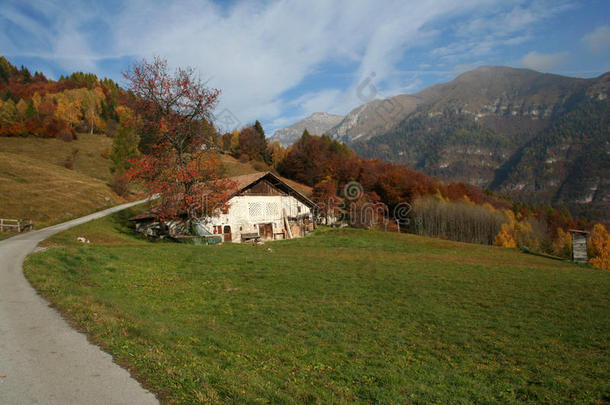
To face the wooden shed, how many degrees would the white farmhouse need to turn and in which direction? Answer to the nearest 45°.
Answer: approximately 45° to its left

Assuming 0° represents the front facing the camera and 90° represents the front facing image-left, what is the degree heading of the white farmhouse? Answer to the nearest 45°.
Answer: approximately 0°
